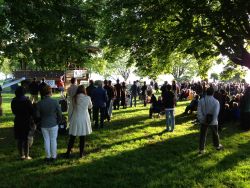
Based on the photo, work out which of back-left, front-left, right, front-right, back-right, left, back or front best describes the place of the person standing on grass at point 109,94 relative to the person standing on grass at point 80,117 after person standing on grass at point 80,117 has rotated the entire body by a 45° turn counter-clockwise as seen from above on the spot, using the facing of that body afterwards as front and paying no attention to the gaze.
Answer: front-right

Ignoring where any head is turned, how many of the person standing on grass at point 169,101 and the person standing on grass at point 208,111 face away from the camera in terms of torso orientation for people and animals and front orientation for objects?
2

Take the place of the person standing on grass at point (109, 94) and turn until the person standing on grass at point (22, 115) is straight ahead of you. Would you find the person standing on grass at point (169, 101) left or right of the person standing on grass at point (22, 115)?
left

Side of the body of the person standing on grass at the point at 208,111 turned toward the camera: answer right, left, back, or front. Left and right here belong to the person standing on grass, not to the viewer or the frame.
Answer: back

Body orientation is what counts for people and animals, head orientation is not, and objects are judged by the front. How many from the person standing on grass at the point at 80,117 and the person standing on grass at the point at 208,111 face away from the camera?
2

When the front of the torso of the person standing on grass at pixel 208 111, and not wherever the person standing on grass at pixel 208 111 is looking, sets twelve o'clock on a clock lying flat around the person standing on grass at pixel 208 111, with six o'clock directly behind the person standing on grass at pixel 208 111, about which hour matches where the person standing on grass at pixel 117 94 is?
the person standing on grass at pixel 117 94 is roughly at 11 o'clock from the person standing on grass at pixel 208 111.

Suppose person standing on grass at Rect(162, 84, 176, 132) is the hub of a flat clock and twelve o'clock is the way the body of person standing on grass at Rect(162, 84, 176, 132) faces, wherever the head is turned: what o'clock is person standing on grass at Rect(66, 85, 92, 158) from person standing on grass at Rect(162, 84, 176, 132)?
person standing on grass at Rect(66, 85, 92, 158) is roughly at 7 o'clock from person standing on grass at Rect(162, 84, 176, 132).

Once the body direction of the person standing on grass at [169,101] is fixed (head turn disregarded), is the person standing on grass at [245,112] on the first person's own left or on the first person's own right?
on the first person's own right

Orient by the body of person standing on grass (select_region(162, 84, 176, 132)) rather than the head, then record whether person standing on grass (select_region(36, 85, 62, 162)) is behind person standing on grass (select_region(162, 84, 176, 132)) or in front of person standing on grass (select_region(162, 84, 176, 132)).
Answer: behind

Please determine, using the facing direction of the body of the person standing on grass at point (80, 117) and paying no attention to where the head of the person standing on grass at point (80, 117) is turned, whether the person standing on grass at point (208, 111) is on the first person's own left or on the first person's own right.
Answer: on the first person's own right

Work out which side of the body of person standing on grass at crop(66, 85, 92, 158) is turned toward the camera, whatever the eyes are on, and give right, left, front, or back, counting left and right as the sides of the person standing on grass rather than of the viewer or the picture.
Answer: back

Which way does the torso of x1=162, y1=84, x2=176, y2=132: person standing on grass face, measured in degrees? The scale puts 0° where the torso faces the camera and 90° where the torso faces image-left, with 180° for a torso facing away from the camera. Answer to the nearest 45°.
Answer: approximately 180°

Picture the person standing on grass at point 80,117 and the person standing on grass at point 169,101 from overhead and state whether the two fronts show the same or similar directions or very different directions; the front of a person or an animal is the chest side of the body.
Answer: same or similar directions

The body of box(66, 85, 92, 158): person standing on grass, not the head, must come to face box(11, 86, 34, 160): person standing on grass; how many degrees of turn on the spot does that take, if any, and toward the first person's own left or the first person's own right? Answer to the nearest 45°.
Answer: approximately 90° to the first person's own left

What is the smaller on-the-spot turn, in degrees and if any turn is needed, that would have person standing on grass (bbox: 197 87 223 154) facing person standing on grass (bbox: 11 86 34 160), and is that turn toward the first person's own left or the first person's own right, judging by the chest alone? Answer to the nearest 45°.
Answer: approximately 135° to the first person's own left

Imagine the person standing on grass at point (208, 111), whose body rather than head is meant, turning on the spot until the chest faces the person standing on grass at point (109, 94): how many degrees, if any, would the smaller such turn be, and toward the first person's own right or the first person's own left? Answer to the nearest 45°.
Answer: approximately 45° to the first person's own left
